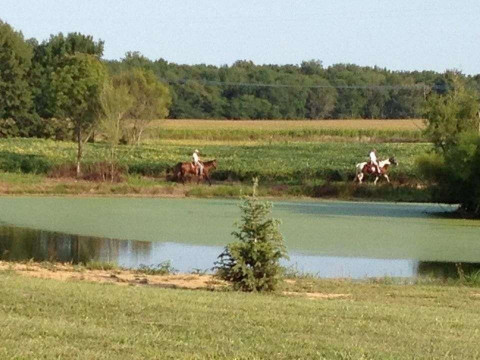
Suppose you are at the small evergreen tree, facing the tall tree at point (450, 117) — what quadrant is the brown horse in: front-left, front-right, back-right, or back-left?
front-left

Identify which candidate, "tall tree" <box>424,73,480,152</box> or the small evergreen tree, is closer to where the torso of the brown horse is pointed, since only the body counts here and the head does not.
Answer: the tall tree

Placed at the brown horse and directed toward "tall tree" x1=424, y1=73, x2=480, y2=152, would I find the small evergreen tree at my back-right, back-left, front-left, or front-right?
front-right

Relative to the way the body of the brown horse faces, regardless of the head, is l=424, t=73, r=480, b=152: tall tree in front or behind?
in front

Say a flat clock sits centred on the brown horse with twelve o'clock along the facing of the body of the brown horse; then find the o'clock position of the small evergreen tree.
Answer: The small evergreen tree is roughly at 3 o'clock from the brown horse.

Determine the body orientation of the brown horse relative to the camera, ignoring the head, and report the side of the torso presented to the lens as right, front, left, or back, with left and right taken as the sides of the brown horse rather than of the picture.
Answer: right

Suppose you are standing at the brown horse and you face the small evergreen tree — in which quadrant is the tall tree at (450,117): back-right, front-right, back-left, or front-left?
front-left

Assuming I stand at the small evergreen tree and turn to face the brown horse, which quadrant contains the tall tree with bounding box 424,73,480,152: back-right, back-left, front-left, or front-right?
front-right
